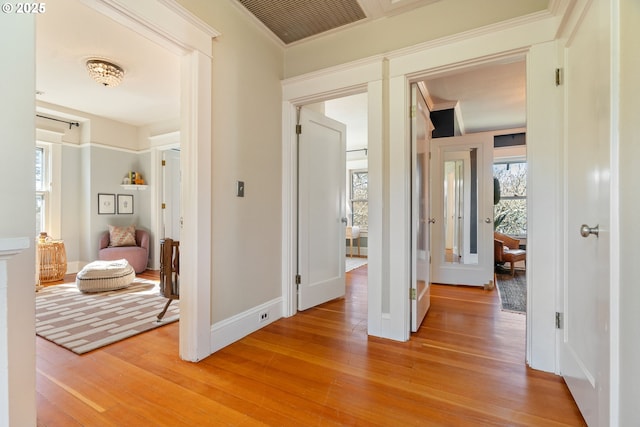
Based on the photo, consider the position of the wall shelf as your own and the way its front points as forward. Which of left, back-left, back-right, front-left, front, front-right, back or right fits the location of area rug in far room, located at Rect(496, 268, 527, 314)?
front-left

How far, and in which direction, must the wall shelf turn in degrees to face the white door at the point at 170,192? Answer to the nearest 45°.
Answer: approximately 45° to its left

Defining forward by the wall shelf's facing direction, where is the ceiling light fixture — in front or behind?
in front

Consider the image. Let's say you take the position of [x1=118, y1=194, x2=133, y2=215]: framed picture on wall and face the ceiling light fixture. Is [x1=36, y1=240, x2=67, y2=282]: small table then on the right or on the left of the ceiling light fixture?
right

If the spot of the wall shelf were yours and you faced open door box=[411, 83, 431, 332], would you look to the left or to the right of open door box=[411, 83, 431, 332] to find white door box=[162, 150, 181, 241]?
left

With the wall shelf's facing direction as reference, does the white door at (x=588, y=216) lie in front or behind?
in front

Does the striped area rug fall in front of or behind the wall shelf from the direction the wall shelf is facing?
in front

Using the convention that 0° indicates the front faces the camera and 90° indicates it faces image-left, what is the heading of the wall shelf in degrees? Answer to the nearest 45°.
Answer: approximately 0°
